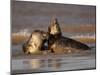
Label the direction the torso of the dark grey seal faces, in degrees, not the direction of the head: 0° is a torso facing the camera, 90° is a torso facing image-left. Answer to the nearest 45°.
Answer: approximately 90°
